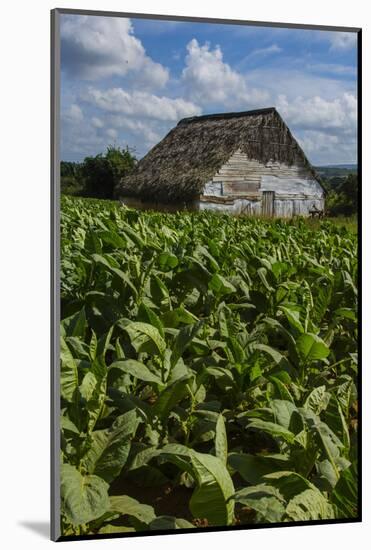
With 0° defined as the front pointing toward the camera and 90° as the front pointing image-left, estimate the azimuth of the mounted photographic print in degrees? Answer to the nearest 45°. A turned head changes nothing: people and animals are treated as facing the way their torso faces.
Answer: approximately 315°
